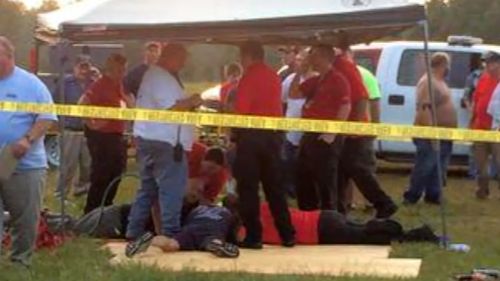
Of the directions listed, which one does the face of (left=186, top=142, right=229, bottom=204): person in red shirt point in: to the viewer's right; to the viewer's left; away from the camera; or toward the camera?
toward the camera

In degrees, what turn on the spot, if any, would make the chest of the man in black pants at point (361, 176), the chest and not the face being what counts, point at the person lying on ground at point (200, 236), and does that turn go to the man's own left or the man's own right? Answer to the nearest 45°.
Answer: approximately 45° to the man's own left

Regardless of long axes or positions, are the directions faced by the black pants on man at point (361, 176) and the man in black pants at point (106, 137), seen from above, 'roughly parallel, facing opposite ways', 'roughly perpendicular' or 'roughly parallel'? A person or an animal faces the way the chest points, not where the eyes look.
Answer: roughly parallel, facing opposite ways

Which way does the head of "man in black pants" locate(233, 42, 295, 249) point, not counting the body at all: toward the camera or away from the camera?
away from the camera

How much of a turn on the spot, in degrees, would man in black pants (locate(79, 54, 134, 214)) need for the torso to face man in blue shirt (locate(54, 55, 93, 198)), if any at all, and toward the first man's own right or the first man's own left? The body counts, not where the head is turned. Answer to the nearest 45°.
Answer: approximately 90° to the first man's own left

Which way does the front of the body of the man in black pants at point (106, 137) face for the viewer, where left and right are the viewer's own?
facing to the right of the viewer

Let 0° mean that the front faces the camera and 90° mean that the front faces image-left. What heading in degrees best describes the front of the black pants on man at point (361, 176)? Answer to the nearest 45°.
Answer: approximately 90°

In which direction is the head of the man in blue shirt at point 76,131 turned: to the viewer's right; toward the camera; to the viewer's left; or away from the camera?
toward the camera
